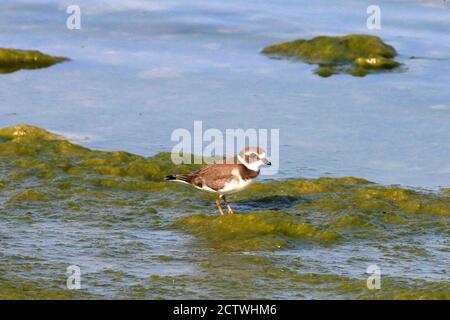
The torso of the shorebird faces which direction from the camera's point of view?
to the viewer's right
